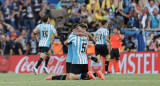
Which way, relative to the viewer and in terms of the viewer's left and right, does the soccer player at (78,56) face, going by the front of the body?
facing away from the viewer and to the left of the viewer

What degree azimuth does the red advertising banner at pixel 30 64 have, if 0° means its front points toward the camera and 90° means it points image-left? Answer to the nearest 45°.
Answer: approximately 0°

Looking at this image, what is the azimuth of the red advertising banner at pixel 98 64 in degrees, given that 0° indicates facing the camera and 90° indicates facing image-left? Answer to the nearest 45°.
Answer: approximately 0°

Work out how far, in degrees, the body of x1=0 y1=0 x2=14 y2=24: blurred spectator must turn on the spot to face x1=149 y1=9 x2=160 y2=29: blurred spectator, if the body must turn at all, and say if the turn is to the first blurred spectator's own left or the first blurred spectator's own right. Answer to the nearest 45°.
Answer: approximately 45° to the first blurred spectator's own left

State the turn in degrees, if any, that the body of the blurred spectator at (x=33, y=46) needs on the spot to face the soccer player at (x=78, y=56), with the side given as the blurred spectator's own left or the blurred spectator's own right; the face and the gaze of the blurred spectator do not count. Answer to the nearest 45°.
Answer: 0° — they already face them

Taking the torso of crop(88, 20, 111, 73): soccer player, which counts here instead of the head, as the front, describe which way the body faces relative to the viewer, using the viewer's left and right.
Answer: facing away from the viewer and to the right of the viewer
